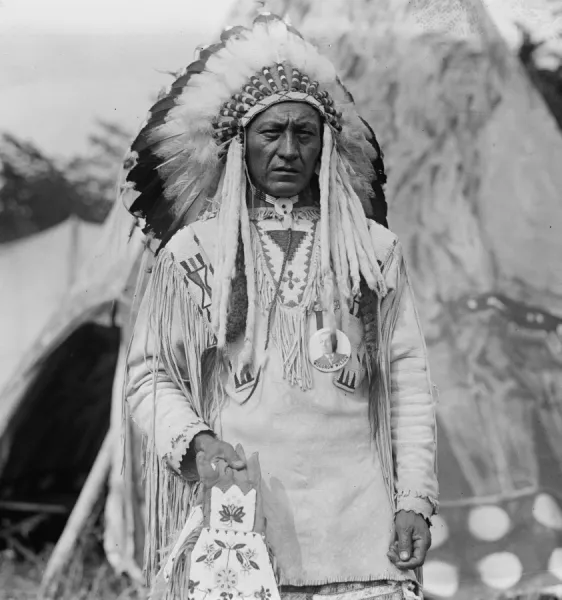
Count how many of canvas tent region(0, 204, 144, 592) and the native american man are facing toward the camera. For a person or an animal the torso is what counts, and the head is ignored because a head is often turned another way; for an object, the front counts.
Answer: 2

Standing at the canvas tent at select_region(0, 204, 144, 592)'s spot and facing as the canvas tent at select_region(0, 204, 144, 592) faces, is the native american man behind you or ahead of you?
ahead

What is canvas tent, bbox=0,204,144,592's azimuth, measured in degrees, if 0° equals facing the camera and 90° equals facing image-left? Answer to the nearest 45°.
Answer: approximately 0°
